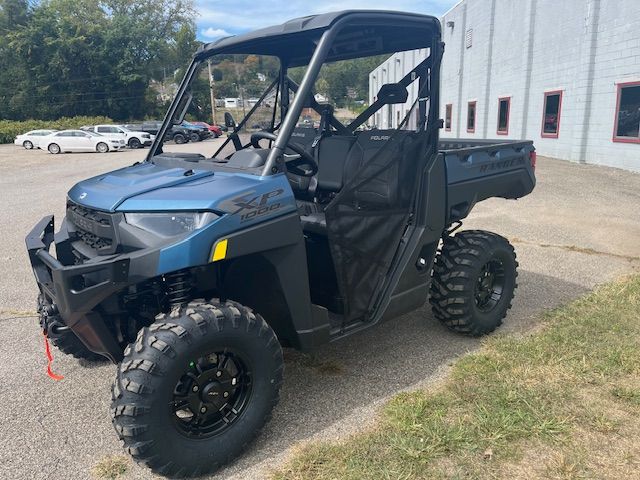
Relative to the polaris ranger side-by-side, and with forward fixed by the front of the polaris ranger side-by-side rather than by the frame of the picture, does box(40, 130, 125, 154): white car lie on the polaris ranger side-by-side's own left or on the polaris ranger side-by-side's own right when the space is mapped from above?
on the polaris ranger side-by-side's own right

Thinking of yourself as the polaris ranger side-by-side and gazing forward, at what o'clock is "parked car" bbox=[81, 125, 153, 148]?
The parked car is roughly at 4 o'clock from the polaris ranger side-by-side.

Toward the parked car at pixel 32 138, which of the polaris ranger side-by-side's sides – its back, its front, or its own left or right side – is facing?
right

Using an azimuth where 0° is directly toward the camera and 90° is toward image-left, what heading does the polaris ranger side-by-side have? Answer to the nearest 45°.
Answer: approximately 45°
